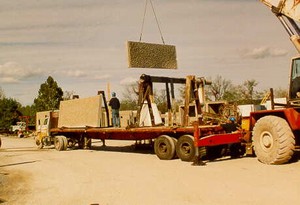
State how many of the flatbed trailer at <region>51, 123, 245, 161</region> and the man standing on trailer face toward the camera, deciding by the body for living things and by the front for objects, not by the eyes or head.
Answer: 0
